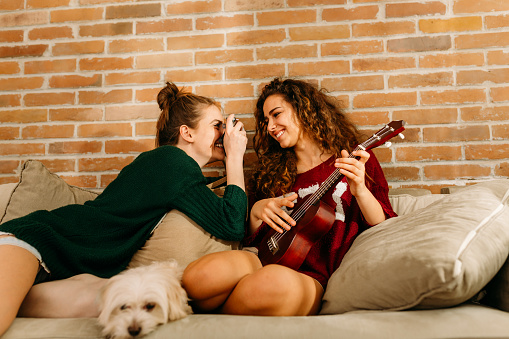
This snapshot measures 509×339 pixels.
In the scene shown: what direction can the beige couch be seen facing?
toward the camera

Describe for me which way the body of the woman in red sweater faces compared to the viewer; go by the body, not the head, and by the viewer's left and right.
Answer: facing the viewer and to the left of the viewer
